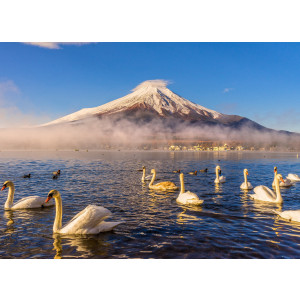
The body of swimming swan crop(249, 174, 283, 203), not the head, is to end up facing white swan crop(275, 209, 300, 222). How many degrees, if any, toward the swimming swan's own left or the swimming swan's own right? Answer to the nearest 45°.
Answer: approximately 90° to the swimming swan's own right

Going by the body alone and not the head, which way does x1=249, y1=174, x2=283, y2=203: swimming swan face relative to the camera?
to the viewer's right

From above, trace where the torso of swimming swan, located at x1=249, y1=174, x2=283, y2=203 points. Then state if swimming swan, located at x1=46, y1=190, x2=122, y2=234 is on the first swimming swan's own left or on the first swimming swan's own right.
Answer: on the first swimming swan's own right

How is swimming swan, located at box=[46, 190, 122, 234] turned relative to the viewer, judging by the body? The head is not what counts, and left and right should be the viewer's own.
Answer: facing to the left of the viewer

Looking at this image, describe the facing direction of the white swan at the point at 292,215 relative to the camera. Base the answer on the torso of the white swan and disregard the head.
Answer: to the viewer's right

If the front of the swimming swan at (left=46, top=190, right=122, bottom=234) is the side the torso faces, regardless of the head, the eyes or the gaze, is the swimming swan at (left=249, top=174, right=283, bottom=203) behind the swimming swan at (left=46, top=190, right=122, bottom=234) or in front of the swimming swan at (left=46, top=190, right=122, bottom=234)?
behind
